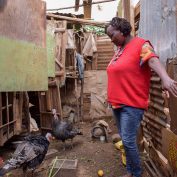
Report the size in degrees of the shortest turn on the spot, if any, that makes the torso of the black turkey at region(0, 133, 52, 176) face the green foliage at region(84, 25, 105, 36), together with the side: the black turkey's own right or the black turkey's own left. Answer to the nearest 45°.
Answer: approximately 90° to the black turkey's own left

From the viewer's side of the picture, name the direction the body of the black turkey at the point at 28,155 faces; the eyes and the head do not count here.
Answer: to the viewer's right

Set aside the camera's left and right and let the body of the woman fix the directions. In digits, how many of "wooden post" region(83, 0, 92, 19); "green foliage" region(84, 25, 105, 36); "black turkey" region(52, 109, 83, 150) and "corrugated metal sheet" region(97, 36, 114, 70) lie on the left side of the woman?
0

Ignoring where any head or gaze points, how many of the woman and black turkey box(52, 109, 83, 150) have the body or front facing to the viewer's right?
0

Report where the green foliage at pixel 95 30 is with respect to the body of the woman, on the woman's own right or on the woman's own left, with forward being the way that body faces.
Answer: on the woman's own right

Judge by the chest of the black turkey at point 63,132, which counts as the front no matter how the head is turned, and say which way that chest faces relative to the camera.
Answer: to the viewer's left

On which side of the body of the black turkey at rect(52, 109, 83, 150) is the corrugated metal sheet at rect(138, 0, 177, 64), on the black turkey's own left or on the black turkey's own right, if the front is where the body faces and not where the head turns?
on the black turkey's own left

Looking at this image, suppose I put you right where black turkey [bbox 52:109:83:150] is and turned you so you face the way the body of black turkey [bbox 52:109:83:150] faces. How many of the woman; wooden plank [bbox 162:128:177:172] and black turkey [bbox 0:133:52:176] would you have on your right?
0

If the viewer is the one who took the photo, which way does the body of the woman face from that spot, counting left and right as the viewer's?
facing the viewer and to the left of the viewer

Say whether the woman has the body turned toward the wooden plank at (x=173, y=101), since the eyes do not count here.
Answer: no
